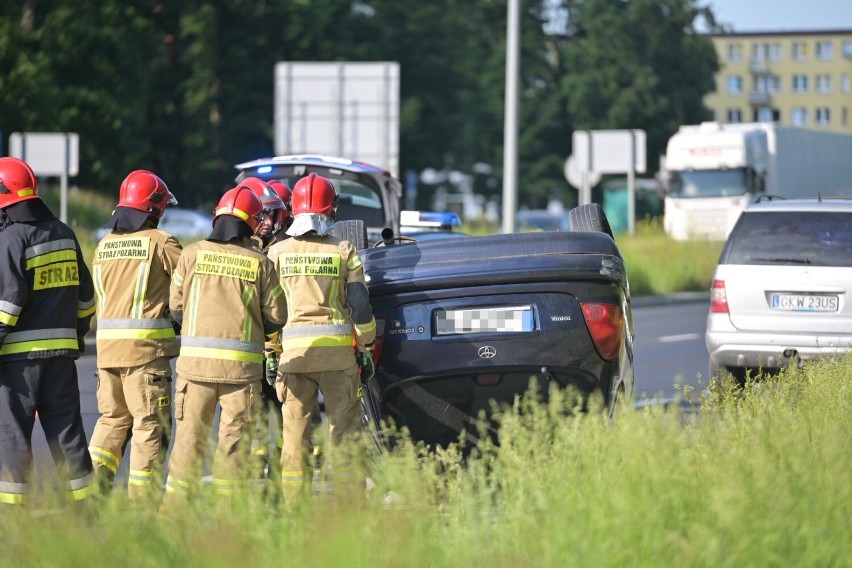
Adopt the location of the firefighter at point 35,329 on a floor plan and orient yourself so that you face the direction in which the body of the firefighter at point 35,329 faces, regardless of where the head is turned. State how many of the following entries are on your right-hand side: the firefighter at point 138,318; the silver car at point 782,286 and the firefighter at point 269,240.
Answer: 3

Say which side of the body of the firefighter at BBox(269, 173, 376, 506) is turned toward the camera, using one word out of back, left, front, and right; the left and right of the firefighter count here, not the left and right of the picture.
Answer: back

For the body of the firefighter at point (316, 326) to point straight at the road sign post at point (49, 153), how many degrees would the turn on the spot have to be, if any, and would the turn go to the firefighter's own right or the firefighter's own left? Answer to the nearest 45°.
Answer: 0° — they already face it

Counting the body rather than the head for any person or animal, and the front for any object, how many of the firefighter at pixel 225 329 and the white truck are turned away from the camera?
1

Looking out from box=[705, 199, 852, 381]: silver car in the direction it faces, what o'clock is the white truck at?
The white truck is roughly at 12 o'clock from the silver car.

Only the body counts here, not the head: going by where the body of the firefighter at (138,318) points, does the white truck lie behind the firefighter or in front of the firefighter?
in front

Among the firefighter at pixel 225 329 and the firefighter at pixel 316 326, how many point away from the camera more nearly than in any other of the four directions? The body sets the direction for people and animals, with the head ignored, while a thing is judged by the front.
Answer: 2

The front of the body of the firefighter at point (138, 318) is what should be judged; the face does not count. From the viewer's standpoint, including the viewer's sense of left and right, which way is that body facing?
facing away from the viewer and to the right of the viewer

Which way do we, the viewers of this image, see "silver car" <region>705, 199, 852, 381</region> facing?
facing away from the viewer

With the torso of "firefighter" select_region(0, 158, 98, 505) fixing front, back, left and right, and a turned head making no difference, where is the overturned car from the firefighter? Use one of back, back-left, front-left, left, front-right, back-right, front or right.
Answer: front-right

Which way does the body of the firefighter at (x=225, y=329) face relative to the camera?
away from the camera

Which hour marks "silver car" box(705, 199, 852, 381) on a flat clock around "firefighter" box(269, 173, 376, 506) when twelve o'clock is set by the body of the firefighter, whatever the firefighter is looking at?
The silver car is roughly at 1 o'clock from the firefighter.

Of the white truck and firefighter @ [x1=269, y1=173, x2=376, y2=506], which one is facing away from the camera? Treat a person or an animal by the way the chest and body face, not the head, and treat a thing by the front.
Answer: the firefighter

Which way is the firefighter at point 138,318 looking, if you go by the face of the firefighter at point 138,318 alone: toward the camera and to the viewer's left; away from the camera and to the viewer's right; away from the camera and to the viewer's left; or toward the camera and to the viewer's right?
away from the camera and to the viewer's right

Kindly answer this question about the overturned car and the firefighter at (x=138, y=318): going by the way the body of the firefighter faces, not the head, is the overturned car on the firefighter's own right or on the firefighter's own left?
on the firefighter's own right

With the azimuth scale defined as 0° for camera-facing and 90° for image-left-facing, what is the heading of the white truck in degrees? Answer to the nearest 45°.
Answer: approximately 45°

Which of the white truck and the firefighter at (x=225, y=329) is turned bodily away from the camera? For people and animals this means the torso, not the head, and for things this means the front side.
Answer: the firefighter

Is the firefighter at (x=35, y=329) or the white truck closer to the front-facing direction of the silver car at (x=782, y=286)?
the white truck
